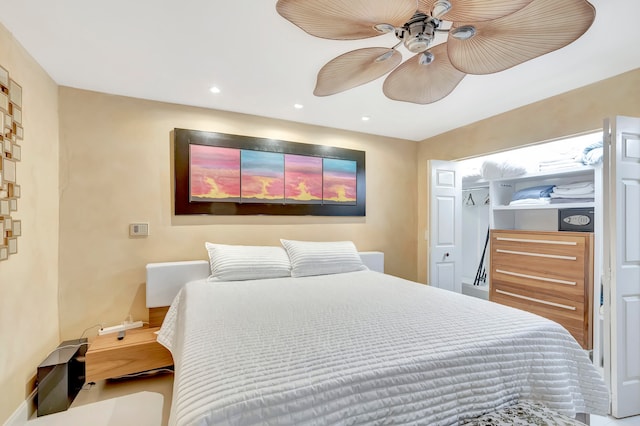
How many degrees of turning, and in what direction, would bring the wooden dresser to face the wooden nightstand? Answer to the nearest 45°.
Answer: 0° — it already faces it

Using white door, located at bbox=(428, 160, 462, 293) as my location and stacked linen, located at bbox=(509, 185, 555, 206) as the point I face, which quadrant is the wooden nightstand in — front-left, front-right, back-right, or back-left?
back-right

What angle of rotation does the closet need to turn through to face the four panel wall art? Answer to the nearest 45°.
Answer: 0° — it already faces it

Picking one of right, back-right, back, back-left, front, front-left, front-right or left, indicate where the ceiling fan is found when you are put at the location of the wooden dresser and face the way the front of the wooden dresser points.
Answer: front-left

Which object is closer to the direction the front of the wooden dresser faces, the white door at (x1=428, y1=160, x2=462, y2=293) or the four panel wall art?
the four panel wall art

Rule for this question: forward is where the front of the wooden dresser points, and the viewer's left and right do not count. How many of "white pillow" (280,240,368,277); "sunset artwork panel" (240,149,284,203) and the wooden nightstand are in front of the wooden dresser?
3

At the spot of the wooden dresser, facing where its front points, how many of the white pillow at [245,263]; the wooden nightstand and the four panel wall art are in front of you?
3

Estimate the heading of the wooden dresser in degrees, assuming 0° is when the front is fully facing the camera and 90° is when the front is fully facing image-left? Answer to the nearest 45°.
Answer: approximately 45°

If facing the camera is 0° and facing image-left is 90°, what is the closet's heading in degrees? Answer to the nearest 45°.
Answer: approximately 45°

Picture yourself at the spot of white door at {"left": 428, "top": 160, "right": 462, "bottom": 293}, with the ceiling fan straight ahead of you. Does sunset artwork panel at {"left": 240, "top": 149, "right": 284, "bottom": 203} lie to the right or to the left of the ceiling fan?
right

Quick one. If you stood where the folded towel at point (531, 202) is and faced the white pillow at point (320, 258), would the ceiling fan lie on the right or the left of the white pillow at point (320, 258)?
left
